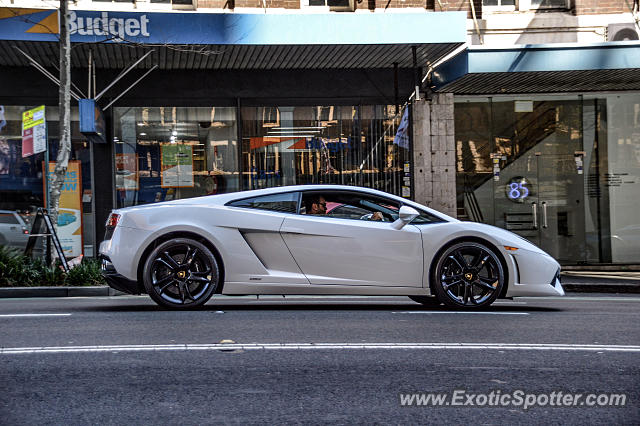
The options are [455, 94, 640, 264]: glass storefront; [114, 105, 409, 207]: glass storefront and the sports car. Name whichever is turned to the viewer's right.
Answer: the sports car

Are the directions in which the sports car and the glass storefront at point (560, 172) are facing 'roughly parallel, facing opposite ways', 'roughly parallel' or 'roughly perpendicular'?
roughly perpendicular

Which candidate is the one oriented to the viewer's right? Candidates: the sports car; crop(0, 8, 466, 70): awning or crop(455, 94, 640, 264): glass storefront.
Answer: the sports car

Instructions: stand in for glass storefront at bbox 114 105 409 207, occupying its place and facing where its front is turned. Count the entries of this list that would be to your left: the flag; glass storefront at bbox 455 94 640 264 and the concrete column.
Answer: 3

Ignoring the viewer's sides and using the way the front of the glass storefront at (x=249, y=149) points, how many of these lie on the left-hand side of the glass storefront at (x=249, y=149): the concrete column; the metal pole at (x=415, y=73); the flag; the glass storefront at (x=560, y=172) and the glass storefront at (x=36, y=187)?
4

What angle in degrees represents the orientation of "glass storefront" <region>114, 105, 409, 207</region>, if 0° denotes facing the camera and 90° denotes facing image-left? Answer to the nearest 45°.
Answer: approximately 0°

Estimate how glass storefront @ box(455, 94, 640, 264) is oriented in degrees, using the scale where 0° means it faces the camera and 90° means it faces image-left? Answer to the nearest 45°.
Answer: approximately 0°

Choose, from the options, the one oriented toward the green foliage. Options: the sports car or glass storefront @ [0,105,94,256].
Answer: the glass storefront

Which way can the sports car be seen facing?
to the viewer's right

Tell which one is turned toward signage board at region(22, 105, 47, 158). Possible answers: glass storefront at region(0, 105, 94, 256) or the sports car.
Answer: the glass storefront

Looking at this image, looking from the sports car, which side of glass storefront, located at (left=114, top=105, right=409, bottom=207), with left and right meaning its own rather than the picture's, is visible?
front

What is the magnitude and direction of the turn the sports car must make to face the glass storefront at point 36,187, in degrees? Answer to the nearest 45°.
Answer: approximately 135° to its left

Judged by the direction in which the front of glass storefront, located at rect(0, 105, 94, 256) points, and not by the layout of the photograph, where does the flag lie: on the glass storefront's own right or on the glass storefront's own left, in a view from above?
on the glass storefront's own left

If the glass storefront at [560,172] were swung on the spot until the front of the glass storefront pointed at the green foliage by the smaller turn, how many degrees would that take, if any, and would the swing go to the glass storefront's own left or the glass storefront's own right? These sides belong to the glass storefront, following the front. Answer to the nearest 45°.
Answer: approximately 45° to the glass storefront's own right

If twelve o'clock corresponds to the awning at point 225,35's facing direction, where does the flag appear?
The flag is roughly at 8 o'clock from the awning.

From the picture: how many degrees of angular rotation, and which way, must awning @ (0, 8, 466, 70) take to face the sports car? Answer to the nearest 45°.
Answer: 0° — it already faces it

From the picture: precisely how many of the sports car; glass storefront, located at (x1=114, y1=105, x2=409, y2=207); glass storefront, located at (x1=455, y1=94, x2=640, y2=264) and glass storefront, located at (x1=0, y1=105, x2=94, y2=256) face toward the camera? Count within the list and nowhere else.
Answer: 3
